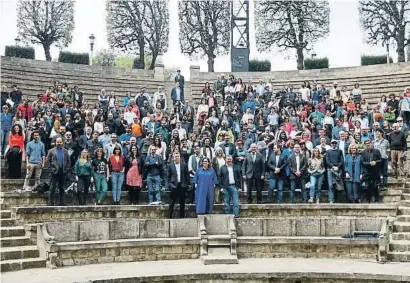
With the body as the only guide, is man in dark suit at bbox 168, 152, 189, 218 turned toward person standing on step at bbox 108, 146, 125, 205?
no

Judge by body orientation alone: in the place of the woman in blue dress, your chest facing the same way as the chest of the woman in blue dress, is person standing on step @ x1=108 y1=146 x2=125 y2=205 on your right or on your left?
on your right

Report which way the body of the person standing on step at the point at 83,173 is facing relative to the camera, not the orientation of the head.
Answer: toward the camera

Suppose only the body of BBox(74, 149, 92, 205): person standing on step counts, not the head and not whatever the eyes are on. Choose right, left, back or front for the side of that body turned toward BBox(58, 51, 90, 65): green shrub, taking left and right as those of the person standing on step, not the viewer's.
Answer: back

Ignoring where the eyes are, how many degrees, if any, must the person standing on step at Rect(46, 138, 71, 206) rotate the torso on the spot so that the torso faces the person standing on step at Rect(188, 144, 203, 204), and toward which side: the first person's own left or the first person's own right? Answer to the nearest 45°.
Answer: approximately 90° to the first person's own left

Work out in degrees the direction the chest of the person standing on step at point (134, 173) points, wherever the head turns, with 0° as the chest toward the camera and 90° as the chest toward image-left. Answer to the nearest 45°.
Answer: approximately 0°

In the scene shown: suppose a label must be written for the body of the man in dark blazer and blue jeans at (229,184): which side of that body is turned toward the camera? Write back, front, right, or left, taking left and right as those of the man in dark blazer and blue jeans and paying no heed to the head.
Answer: front

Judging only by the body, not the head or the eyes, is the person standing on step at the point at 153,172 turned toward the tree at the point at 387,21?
no

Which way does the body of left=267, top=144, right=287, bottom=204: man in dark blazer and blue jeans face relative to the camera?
toward the camera

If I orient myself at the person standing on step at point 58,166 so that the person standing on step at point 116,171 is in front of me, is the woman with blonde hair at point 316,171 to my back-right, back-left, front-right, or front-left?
front-right

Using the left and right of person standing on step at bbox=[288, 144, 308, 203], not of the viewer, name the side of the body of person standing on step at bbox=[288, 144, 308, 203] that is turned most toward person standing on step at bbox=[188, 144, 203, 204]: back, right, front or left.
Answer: right

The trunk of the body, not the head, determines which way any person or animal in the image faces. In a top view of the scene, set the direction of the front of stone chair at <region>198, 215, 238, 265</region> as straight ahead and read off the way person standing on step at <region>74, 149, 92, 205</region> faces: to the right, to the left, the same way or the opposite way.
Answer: the same way

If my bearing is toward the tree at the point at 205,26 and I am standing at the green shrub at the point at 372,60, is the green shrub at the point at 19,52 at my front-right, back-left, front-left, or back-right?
front-left

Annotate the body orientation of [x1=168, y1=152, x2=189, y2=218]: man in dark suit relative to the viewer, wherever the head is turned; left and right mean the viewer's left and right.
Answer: facing the viewer

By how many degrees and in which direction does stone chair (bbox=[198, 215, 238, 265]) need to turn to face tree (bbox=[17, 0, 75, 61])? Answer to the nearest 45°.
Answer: approximately 135° to its right

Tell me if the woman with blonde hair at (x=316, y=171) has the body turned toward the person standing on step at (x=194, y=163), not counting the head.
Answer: no

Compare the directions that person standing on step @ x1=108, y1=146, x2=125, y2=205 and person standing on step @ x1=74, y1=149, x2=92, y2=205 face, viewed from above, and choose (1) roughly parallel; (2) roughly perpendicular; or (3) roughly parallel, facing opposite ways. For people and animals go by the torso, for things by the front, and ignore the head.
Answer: roughly parallel

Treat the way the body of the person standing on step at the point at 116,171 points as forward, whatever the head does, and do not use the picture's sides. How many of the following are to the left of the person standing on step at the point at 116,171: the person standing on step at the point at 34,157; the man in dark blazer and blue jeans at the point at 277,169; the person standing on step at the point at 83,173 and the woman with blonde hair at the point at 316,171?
2
